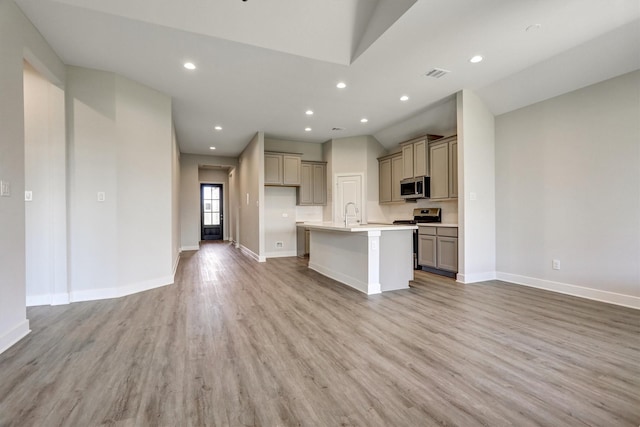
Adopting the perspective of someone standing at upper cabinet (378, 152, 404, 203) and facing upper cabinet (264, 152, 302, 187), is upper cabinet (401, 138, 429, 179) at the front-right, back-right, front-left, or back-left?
back-left

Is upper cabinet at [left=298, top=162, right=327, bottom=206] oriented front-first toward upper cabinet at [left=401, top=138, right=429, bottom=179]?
no

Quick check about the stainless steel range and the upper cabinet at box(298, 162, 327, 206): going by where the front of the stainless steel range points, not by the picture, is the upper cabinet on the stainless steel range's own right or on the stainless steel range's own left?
on the stainless steel range's own right

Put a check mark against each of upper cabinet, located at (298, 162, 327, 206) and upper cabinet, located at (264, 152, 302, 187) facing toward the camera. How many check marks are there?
2

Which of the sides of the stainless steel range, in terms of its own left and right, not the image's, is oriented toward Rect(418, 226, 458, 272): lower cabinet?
left

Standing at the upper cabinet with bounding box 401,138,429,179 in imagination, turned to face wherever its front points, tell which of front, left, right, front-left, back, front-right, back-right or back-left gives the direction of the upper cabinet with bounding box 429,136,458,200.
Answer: left

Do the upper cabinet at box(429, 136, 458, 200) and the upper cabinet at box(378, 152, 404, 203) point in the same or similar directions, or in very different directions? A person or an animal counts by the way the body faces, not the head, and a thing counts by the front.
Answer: same or similar directions

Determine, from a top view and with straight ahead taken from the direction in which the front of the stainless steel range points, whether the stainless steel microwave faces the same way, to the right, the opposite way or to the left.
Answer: the same way

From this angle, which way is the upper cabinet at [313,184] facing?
toward the camera

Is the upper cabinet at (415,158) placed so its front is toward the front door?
no

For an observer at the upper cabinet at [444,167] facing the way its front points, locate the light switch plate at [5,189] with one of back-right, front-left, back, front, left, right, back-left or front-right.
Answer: front

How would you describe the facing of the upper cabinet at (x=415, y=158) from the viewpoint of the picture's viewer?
facing the viewer and to the left of the viewer

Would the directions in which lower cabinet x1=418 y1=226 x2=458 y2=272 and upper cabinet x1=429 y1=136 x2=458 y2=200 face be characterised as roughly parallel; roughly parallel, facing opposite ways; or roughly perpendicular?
roughly parallel

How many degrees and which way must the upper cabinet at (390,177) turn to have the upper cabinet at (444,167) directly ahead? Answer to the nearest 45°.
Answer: approximately 90° to its left

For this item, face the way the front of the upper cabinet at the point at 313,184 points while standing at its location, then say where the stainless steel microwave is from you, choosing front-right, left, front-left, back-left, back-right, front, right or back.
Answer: front-left

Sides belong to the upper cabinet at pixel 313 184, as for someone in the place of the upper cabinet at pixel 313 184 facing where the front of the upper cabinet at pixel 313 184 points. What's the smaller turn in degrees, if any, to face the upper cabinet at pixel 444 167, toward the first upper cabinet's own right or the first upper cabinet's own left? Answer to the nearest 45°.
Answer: approximately 45° to the first upper cabinet's own left
